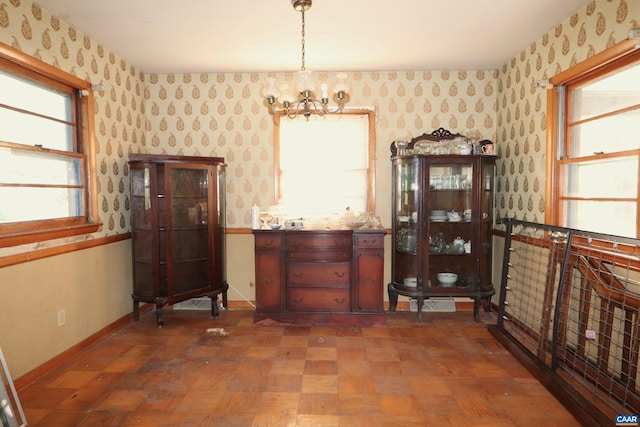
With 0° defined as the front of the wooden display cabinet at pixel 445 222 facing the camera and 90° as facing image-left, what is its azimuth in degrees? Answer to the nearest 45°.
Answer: approximately 0°

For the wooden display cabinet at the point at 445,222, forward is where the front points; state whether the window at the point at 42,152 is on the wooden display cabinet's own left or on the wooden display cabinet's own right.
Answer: on the wooden display cabinet's own right

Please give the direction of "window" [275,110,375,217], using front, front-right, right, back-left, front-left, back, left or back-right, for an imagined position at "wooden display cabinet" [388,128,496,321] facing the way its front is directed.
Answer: right

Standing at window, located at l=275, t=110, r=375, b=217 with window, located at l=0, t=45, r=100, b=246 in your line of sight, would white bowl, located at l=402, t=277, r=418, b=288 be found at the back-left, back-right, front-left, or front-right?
back-left

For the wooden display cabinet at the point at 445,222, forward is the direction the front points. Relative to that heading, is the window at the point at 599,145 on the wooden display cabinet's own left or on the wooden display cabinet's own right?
on the wooden display cabinet's own left

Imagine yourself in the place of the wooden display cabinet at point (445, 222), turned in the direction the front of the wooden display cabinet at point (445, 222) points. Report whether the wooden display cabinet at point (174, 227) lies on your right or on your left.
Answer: on your right
